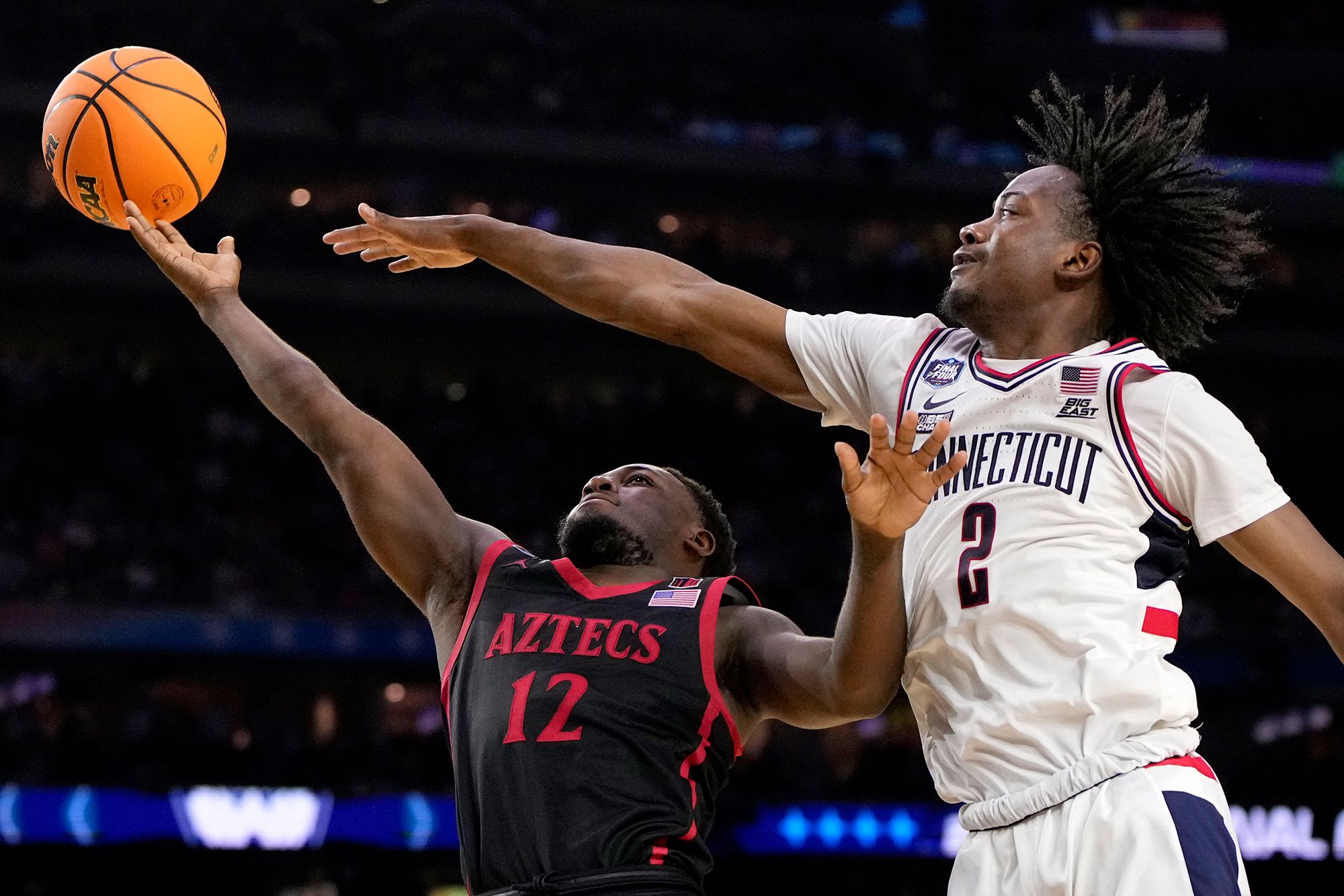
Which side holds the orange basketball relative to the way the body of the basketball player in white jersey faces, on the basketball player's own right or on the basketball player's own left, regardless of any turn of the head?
on the basketball player's own right

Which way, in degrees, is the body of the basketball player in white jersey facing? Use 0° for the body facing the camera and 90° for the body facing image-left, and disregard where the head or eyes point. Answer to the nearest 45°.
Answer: approximately 45°

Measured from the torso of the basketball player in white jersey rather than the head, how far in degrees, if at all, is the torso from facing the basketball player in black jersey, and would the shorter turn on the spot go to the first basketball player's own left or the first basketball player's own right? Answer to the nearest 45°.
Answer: approximately 90° to the first basketball player's own right

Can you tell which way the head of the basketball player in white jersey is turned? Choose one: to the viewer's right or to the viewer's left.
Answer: to the viewer's left
